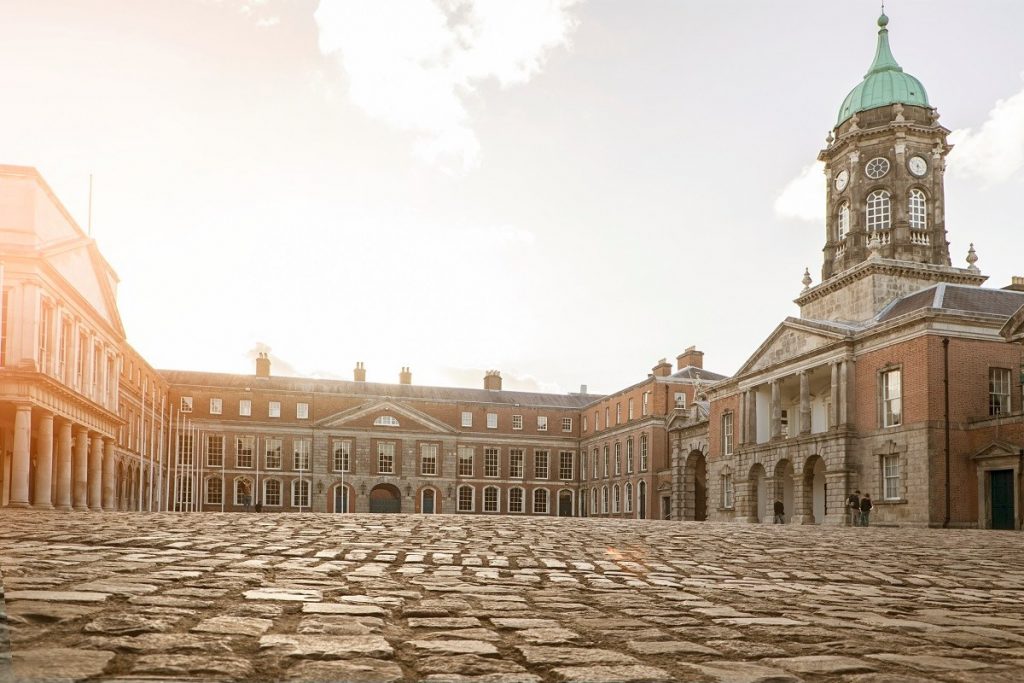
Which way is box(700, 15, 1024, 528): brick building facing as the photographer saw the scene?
facing the viewer and to the left of the viewer
